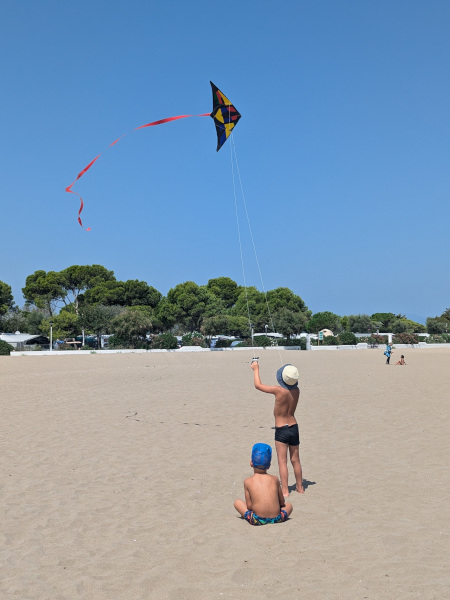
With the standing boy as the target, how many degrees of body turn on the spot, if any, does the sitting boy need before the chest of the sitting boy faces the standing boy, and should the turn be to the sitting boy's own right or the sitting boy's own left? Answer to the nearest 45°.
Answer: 0° — they already face them

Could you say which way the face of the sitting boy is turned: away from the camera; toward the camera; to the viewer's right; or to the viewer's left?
away from the camera

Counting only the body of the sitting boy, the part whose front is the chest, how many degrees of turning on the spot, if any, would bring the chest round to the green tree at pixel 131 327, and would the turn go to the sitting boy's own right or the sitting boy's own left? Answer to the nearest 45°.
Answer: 0° — they already face it

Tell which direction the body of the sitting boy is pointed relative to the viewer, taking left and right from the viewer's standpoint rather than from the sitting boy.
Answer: facing away from the viewer
